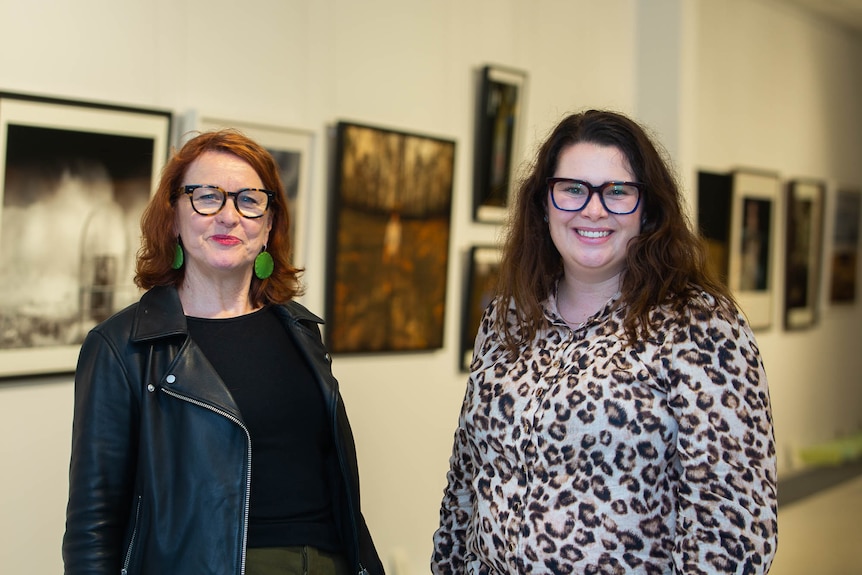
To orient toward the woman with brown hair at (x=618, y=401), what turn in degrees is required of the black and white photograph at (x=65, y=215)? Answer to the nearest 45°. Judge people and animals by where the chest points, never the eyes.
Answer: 0° — it already faces them

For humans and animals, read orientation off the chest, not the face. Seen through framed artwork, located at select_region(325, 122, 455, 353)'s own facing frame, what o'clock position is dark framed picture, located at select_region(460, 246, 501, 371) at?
The dark framed picture is roughly at 9 o'clock from the framed artwork.

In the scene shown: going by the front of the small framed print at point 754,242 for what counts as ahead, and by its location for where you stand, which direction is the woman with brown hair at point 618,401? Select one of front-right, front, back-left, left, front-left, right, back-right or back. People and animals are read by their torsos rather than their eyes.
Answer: front-right

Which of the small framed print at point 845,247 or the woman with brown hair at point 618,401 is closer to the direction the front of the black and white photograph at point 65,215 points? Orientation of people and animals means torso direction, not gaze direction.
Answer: the woman with brown hair

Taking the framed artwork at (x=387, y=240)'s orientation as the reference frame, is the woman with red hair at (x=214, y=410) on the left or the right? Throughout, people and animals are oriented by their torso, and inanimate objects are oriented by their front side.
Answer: on its right

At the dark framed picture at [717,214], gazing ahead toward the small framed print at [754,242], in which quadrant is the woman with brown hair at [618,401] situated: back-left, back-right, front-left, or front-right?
back-right

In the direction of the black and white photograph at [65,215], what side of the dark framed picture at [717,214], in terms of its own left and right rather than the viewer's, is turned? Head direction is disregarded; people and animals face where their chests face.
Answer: right

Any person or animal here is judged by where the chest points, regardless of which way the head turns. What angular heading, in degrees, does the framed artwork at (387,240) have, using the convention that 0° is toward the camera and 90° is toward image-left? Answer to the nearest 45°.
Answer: approximately 315°

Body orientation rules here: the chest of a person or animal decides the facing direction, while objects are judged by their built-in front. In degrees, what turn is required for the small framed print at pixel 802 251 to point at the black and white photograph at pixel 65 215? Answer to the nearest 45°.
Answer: approximately 90° to its right

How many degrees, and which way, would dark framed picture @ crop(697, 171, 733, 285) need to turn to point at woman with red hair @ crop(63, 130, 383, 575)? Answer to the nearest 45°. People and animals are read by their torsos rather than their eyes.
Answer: approximately 45° to its right

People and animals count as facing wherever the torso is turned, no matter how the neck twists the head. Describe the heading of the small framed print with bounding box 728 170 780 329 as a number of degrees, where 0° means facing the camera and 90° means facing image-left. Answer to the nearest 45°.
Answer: approximately 315°

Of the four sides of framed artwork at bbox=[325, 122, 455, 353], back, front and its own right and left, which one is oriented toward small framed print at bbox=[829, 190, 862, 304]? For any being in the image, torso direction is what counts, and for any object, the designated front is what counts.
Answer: left
